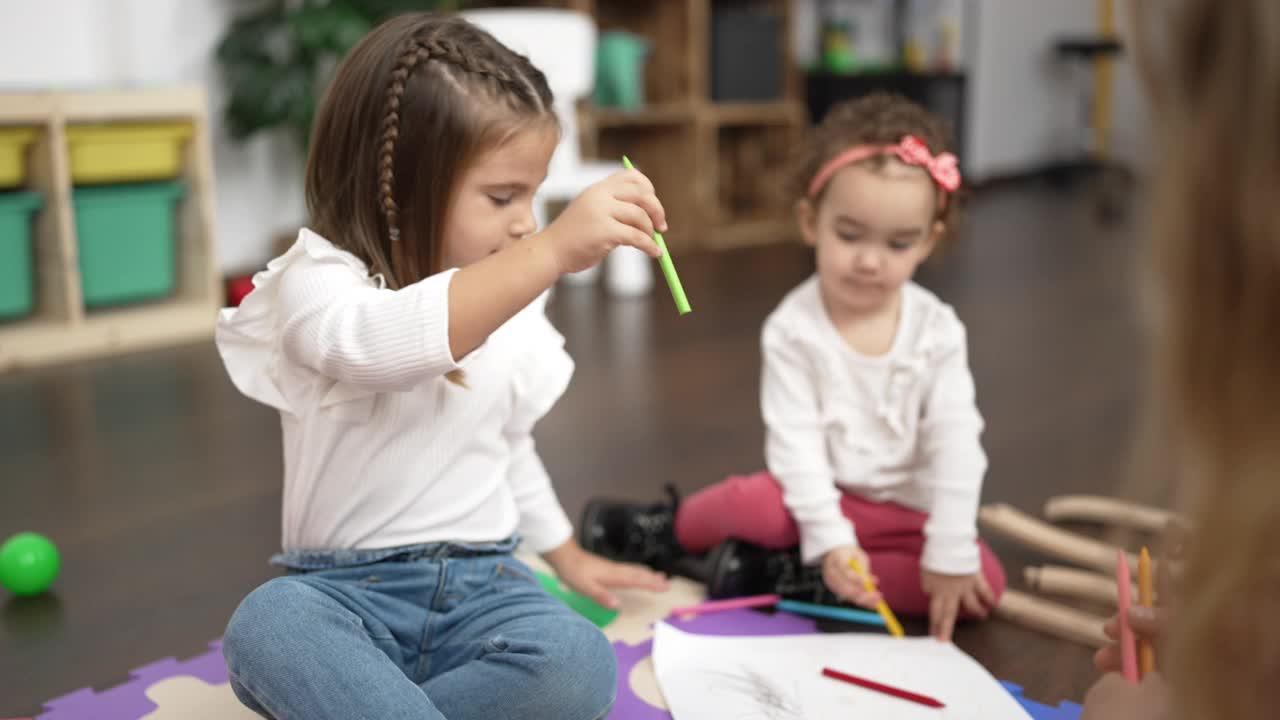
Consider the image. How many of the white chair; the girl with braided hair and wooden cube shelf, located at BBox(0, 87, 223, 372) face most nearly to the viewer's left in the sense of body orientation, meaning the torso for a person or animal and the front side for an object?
0

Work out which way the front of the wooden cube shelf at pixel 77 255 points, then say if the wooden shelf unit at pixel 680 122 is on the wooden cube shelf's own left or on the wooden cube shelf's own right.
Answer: on the wooden cube shelf's own left

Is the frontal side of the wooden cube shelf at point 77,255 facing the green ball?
yes

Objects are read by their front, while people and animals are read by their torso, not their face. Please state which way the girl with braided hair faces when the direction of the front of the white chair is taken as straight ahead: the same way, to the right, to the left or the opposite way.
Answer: the same way

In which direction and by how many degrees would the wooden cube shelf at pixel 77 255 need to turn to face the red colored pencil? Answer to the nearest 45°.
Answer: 0° — it already faces it

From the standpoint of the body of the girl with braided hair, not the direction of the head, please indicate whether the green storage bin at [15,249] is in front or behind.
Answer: behind

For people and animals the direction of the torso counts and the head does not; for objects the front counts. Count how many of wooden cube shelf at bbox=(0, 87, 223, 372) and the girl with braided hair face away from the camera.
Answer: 0

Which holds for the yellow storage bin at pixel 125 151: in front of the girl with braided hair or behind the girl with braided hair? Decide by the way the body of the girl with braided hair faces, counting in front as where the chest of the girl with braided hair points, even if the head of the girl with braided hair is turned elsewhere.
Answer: behind

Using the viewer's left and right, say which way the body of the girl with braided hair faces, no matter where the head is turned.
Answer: facing the viewer and to the right of the viewer

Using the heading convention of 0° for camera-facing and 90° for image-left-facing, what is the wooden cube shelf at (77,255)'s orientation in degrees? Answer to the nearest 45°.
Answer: approximately 0°
